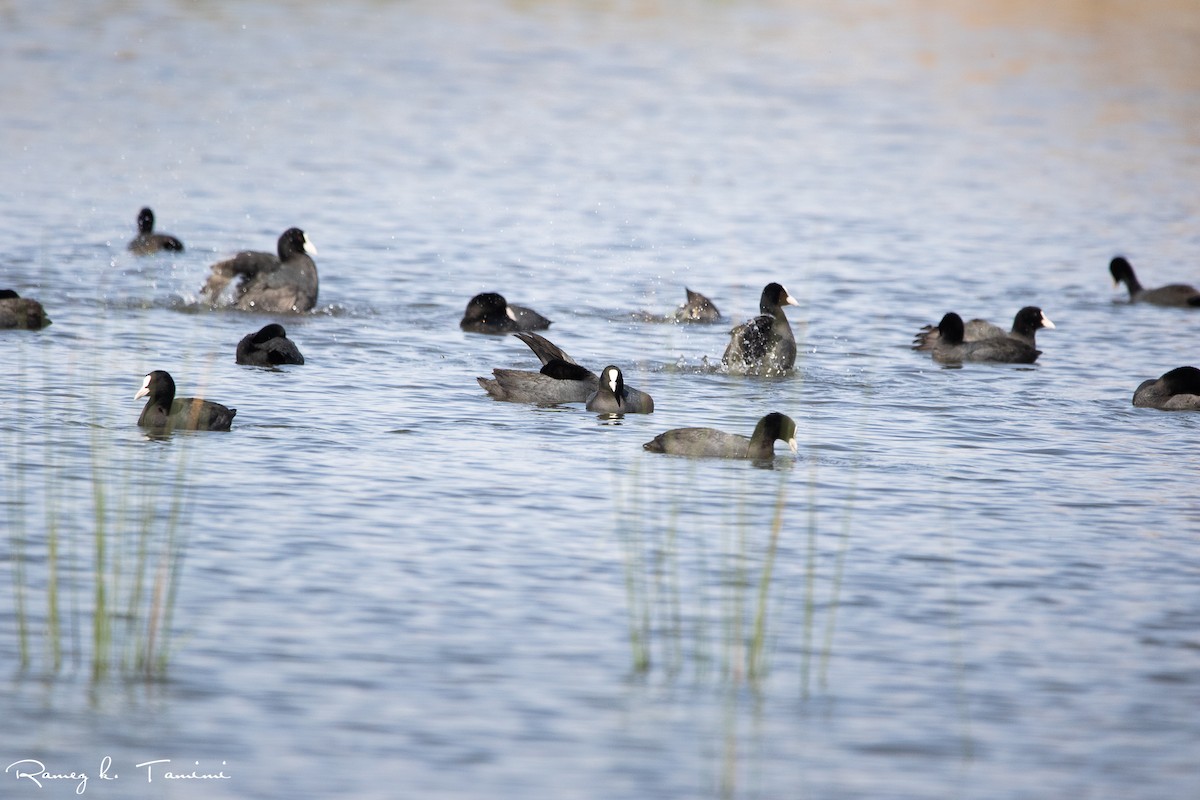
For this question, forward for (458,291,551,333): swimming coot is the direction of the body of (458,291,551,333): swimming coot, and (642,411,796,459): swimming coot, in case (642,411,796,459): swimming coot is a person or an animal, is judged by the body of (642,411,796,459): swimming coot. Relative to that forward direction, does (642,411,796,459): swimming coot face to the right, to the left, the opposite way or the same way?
the opposite way

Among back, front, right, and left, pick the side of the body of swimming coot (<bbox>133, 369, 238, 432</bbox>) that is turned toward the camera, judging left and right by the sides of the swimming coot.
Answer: left

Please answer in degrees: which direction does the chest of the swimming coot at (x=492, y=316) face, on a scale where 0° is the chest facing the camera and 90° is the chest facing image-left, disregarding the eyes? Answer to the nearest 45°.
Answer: approximately 90°

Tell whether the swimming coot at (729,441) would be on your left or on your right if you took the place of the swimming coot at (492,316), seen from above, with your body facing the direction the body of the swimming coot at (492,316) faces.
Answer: on your left

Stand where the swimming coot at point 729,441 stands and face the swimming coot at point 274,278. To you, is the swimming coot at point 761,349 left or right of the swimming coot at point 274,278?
right

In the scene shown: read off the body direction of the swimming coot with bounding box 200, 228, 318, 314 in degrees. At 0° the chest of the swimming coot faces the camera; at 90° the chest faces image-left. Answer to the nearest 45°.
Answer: approximately 270°

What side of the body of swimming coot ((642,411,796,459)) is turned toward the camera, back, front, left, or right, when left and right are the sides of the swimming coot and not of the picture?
right

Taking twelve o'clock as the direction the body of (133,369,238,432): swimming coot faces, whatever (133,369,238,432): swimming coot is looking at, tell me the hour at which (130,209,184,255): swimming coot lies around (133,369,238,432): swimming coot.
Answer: (130,209,184,255): swimming coot is roughly at 3 o'clock from (133,369,238,432): swimming coot.

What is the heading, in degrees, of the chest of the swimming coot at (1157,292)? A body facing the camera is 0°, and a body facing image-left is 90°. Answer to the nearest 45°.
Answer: approximately 90°

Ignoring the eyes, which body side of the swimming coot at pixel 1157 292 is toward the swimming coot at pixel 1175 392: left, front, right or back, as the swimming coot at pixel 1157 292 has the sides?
left

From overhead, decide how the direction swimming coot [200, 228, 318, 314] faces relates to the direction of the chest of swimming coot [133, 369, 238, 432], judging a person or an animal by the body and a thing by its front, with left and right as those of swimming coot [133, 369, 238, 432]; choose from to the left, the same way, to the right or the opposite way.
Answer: the opposite way

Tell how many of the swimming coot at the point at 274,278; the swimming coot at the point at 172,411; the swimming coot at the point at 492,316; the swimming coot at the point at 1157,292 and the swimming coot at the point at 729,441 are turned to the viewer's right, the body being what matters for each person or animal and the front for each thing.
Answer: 2

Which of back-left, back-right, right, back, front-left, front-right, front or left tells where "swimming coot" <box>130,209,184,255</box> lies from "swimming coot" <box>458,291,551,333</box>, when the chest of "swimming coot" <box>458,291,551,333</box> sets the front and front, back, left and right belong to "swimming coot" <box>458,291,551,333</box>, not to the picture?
front-right

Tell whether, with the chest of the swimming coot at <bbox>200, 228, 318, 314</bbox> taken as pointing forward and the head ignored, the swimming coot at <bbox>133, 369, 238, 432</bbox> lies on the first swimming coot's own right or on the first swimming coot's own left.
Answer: on the first swimming coot's own right
